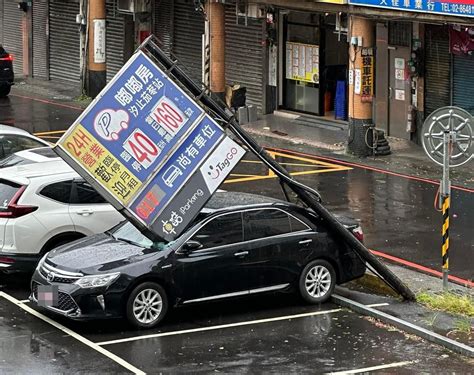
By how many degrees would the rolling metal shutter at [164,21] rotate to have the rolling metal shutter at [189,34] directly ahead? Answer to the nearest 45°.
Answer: approximately 90° to its left

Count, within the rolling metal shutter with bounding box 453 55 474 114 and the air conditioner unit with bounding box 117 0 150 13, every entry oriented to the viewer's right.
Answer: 0

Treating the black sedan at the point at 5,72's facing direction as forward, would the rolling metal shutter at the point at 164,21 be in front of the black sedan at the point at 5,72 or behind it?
behind

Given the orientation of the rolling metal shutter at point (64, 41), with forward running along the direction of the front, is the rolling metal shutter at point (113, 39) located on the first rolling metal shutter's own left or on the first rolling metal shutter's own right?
on the first rolling metal shutter's own left

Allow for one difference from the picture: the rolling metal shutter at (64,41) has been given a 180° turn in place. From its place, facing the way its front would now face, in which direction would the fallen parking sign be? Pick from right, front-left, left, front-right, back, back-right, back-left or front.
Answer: back-right

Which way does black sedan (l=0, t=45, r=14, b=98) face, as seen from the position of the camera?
facing away from the viewer and to the left of the viewer

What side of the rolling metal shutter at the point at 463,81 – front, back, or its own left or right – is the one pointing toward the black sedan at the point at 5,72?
right

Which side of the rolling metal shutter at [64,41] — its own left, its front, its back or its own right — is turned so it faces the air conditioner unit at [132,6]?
left

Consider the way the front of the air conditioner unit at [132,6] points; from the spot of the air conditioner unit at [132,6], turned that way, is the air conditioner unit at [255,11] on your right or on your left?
on your left

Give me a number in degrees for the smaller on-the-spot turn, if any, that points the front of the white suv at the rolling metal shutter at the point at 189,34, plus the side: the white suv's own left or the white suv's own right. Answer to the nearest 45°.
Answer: approximately 45° to the white suv's own left

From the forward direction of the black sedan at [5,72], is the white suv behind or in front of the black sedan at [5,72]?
behind

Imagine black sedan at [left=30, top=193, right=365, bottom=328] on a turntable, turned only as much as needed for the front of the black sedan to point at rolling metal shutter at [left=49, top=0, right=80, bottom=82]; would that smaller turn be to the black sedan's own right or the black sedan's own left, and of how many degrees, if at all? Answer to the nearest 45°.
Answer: approximately 135° to the black sedan's own right
